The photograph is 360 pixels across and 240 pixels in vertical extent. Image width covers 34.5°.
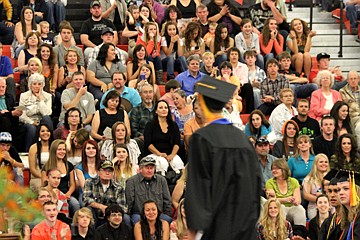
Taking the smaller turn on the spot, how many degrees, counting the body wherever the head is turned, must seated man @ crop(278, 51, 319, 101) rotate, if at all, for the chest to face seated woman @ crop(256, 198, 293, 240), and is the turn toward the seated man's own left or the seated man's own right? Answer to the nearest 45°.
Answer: approximately 45° to the seated man's own right

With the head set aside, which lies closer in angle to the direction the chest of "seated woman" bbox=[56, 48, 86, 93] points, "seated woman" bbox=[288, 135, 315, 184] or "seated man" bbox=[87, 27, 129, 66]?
the seated woman

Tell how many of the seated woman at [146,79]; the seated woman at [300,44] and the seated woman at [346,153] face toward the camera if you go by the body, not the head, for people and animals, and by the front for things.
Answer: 3

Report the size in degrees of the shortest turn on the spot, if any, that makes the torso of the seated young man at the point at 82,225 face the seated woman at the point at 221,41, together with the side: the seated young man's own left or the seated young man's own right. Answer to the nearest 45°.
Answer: approximately 135° to the seated young man's own left

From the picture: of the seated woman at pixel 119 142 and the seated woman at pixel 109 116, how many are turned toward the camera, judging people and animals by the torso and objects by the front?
2

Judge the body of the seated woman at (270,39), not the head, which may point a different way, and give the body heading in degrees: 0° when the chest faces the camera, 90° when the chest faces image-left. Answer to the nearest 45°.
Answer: approximately 0°

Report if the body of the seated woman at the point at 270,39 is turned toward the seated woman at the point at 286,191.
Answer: yes

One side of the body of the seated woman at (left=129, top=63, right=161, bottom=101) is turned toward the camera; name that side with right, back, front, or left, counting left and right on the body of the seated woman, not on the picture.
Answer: front
